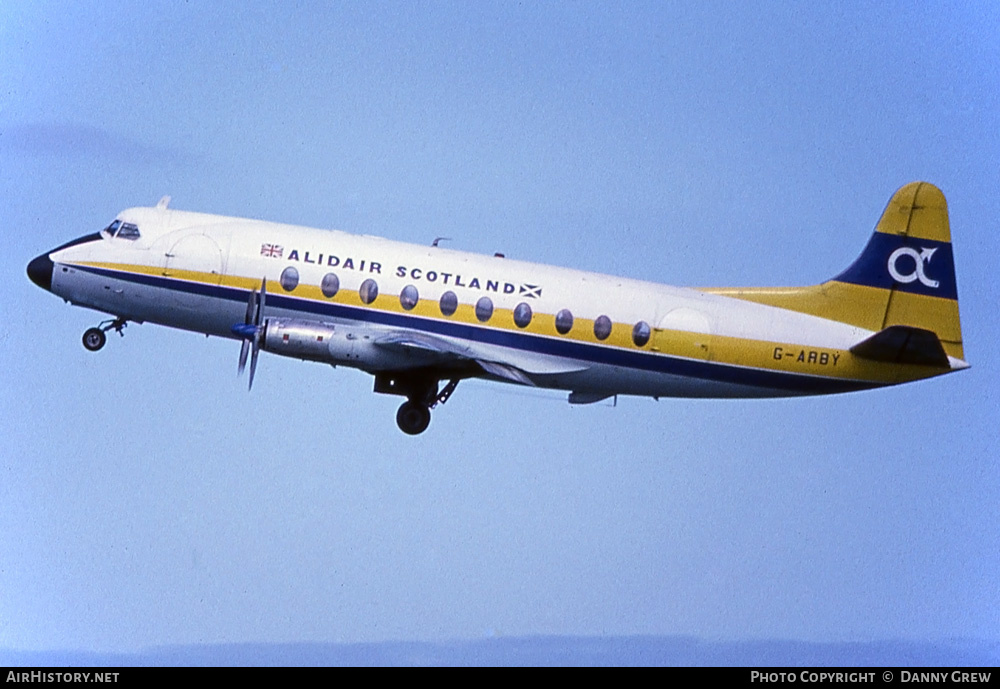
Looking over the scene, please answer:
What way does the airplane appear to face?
to the viewer's left
